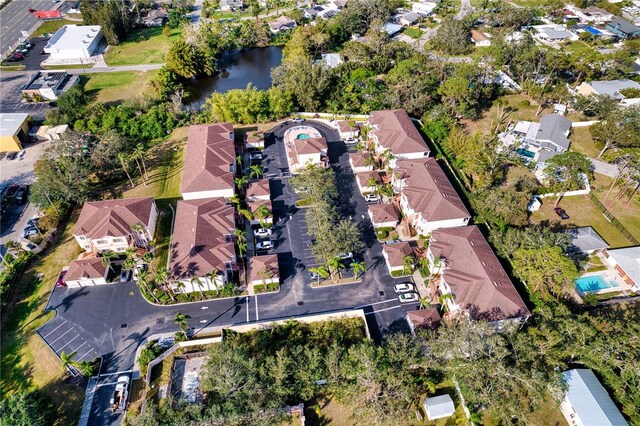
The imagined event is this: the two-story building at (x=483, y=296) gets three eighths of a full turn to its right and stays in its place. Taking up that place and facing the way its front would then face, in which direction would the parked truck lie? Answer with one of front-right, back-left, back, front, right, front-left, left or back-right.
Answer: back

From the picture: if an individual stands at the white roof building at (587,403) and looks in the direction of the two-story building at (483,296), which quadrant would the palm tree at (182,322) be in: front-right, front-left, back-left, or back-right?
front-left

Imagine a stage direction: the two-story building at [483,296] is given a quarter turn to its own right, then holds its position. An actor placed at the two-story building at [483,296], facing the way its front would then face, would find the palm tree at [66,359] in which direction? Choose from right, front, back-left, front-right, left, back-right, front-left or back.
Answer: back-left

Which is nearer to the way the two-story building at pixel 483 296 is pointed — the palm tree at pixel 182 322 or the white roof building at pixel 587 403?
the palm tree

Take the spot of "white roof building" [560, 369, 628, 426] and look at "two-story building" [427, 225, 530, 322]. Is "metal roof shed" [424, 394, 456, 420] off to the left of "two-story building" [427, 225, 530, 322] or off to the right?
left

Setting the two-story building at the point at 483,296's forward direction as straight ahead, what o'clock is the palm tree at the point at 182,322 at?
The palm tree is roughly at 11 o'clock from the two-story building.

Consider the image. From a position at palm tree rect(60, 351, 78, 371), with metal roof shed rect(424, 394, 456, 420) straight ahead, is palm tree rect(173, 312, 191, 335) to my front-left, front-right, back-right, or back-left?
front-left

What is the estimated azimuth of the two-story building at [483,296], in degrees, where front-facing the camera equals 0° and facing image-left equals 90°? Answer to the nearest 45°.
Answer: approximately 90°

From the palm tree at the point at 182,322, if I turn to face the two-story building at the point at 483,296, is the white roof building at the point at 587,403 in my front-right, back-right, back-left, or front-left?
front-right
